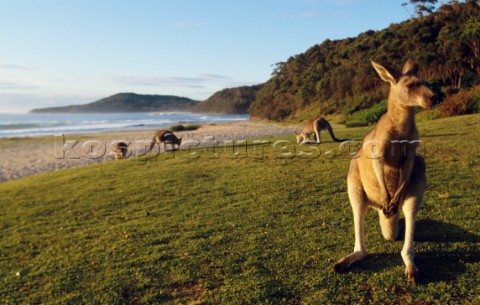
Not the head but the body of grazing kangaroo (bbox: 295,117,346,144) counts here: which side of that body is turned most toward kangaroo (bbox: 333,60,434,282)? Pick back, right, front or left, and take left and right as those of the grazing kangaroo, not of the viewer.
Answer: left

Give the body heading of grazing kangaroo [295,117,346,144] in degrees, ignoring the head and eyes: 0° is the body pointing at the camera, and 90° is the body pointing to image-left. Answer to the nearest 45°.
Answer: approximately 90°

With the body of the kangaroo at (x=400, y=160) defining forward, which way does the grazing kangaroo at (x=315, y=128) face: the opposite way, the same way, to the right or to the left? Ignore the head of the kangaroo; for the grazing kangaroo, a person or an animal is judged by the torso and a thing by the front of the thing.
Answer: to the right

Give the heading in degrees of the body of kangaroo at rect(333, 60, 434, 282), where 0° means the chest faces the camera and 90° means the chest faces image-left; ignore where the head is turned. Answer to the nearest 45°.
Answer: approximately 0°

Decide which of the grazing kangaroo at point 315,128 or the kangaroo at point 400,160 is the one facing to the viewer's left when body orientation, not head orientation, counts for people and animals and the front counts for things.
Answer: the grazing kangaroo

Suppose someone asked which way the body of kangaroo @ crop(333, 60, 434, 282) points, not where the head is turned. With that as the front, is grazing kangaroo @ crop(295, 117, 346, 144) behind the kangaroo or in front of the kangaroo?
behind

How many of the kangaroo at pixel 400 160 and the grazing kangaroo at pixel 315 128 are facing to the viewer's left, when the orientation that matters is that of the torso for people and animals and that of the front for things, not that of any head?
1
